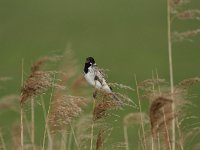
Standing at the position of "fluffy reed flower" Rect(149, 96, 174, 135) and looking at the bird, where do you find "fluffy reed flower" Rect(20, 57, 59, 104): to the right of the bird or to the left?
left

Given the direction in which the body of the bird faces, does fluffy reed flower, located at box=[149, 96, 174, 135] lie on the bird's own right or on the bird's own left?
on the bird's own left

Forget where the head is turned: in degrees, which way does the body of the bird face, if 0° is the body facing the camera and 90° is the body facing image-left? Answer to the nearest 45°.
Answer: approximately 45°
